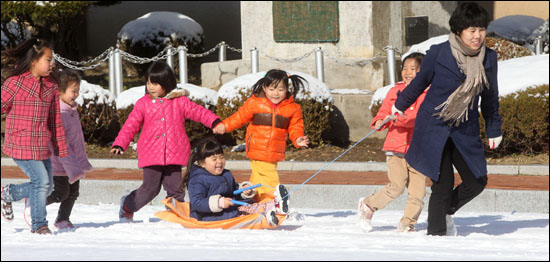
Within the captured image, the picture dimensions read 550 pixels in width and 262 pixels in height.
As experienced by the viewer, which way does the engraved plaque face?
facing the viewer and to the right of the viewer

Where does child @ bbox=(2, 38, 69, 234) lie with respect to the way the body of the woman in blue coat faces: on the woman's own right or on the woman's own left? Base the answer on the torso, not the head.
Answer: on the woman's own right

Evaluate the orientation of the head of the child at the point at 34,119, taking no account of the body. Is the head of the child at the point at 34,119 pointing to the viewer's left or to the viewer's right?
to the viewer's right

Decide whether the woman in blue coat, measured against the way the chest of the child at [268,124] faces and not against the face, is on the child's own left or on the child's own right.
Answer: on the child's own left

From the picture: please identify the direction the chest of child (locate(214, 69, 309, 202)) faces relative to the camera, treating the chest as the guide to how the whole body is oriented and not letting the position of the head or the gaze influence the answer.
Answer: toward the camera

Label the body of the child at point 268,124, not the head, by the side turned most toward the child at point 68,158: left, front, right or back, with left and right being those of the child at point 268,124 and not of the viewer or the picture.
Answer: right

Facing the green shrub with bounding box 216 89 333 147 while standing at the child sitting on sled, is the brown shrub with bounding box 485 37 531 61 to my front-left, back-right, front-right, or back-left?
front-right
